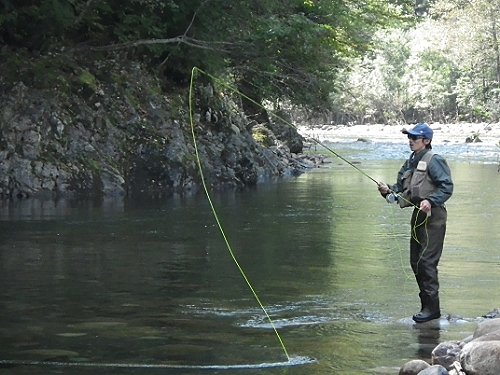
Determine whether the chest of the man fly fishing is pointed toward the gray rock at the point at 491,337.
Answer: no

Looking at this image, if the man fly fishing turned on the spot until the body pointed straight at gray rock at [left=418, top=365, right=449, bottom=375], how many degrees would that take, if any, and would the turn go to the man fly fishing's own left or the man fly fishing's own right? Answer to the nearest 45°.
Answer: approximately 45° to the man fly fishing's own left

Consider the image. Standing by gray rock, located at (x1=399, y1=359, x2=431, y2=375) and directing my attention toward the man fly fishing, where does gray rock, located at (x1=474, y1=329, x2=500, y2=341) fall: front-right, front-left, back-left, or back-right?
front-right

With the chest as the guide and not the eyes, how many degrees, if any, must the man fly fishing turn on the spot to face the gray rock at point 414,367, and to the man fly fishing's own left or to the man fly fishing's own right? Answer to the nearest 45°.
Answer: approximately 45° to the man fly fishing's own left

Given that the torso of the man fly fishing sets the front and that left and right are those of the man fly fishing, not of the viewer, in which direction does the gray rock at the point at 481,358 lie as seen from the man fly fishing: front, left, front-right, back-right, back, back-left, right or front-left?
front-left

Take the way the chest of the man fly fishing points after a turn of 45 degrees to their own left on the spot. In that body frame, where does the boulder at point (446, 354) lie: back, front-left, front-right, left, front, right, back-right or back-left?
front

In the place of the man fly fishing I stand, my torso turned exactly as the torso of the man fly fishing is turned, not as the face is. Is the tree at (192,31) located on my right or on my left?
on my right

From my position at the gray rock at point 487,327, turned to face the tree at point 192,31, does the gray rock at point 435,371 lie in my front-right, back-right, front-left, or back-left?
back-left

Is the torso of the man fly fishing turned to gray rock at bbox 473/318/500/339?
no

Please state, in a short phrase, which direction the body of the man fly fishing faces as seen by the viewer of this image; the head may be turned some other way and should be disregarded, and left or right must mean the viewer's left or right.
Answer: facing the viewer and to the left of the viewer
